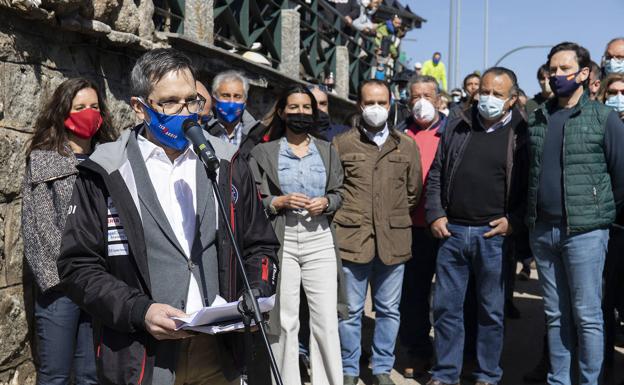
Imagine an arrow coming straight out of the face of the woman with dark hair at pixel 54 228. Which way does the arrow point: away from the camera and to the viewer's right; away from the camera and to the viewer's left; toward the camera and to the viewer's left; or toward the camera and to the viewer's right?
toward the camera and to the viewer's right

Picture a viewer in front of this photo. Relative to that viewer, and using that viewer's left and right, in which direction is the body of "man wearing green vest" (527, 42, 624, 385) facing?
facing the viewer and to the left of the viewer

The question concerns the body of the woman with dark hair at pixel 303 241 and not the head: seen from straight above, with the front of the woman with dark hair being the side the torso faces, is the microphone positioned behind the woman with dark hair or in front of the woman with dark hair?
in front

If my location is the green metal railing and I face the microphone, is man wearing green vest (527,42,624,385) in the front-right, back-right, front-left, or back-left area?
front-left

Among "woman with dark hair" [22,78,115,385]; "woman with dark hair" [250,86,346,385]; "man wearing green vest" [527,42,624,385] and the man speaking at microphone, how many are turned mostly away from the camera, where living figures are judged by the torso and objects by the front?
0

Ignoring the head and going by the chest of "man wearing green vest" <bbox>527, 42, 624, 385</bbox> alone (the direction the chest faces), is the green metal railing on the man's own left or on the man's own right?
on the man's own right

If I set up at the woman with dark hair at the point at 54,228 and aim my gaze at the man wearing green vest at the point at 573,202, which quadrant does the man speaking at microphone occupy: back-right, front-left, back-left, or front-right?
front-right

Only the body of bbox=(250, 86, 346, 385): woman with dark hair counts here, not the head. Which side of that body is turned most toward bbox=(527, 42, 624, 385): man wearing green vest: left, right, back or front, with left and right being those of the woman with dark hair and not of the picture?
left

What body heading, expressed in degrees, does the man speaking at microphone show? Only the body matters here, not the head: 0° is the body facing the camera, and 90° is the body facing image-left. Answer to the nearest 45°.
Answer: approximately 315°

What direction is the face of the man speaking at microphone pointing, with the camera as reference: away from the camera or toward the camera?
toward the camera

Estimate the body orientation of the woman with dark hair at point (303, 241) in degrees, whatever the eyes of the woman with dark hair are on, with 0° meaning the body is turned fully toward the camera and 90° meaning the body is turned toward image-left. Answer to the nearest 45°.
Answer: approximately 0°

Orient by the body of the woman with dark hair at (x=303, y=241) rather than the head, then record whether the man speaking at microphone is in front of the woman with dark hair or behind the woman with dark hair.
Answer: in front

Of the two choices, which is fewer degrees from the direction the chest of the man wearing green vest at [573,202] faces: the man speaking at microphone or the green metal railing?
the man speaking at microphone

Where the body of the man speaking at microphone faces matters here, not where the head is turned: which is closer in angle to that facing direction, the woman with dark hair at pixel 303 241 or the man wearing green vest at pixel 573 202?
the man wearing green vest
